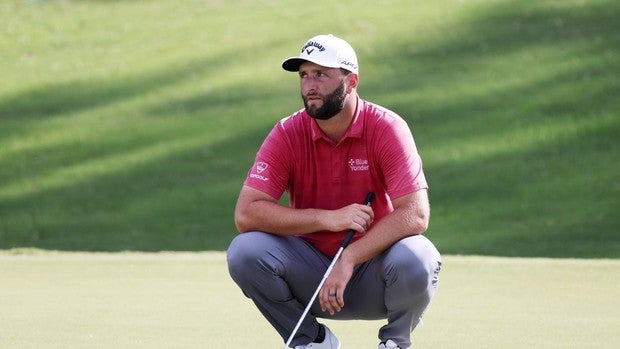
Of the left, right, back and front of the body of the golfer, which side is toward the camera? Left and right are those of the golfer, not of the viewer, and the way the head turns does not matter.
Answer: front
